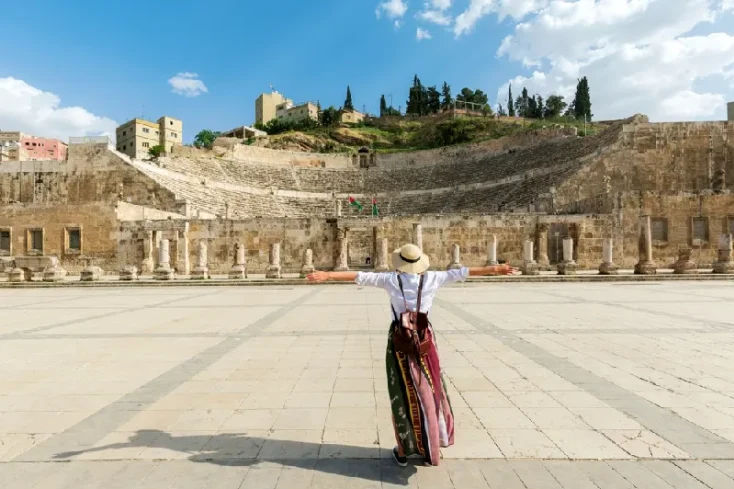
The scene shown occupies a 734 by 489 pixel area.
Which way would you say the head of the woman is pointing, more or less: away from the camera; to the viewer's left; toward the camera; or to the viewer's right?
away from the camera

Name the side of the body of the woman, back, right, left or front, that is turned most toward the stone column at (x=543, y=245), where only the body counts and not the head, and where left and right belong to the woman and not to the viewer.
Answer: front

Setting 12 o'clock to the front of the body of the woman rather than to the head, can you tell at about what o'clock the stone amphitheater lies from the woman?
The stone amphitheater is roughly at 12 o'clock from the woman.

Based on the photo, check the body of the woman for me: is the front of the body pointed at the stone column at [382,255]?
yes

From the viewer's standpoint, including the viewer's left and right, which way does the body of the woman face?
facing away from the viewer

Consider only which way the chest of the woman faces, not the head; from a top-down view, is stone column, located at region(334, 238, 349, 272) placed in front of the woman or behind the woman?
in front

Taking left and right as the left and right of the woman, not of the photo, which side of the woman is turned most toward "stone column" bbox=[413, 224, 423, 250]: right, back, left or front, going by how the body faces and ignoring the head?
front

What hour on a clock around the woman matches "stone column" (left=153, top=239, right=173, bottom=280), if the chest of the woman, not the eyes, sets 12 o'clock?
The stone column is roughly at 11 o'clock from the woman.

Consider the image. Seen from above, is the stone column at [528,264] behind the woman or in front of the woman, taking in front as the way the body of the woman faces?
in front

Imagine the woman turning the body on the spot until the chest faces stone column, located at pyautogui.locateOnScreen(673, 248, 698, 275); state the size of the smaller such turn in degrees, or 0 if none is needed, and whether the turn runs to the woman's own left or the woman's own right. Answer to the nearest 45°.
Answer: approximately 45° to the woman's own right

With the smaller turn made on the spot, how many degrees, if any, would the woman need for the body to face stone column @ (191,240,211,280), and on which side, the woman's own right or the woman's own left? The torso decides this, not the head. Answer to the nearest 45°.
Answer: approximately 45° to the woman's own left

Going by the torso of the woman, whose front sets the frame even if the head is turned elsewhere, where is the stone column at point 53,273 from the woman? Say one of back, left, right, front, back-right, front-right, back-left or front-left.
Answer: front-left

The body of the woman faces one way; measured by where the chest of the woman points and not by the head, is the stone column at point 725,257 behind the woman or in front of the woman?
in front
